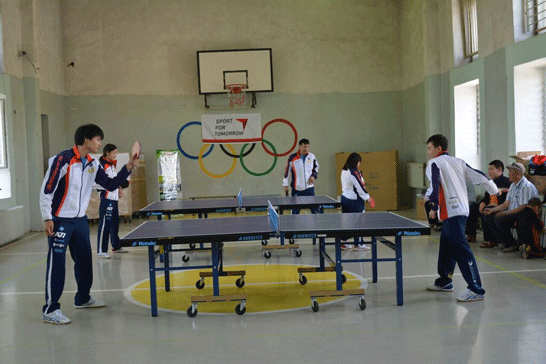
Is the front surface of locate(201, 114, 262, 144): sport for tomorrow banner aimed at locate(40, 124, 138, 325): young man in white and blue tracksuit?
yes

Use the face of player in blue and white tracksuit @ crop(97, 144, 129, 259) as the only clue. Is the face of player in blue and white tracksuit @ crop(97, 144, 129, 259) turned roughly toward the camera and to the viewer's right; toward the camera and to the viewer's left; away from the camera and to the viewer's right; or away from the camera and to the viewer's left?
toward the camera and to the viewer's right

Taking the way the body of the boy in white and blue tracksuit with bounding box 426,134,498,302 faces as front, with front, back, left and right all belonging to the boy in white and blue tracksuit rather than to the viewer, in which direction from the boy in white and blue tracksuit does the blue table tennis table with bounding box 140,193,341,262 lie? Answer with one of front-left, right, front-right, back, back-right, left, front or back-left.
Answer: front

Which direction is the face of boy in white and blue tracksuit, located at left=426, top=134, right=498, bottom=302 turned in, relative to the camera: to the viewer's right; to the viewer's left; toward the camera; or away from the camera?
to the viewer's left

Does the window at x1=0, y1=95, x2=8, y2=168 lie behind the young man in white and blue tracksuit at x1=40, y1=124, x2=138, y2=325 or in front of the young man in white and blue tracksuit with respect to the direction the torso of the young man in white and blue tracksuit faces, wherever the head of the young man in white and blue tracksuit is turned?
behind

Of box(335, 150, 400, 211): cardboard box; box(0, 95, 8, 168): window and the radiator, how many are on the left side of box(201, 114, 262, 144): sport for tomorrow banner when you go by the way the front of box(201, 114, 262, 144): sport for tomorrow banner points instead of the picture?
1

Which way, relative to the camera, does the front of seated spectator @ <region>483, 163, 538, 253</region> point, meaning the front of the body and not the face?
to the viewer's left

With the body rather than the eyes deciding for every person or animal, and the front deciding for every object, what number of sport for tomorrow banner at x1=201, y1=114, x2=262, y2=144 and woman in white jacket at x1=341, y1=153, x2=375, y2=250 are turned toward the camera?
1

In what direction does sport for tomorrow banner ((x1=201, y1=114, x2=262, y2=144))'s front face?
toward the camera

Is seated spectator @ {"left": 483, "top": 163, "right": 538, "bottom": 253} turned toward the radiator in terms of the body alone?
yes

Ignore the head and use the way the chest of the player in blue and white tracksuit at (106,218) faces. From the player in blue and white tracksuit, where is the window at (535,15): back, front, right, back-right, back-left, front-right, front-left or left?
front-left

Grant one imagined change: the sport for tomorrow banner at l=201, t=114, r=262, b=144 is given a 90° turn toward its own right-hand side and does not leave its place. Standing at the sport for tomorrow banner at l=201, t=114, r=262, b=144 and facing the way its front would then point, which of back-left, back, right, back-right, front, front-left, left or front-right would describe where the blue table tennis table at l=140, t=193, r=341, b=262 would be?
left
